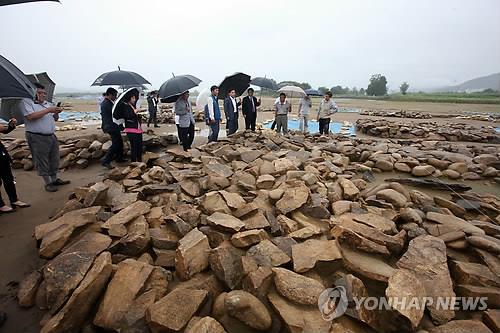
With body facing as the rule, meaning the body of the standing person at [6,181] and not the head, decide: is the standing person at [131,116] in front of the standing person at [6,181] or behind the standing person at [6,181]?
in front

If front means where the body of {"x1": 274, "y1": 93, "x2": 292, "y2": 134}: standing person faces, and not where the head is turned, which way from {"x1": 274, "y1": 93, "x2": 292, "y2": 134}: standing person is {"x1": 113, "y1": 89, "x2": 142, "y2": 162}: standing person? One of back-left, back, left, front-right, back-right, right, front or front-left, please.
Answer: front-right

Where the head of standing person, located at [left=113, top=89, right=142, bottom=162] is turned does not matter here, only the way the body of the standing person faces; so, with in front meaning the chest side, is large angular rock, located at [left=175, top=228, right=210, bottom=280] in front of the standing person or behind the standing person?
in front

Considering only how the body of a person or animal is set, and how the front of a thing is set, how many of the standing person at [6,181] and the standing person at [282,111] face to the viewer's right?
1

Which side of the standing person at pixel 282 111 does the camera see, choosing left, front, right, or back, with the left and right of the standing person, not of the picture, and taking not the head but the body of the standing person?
front

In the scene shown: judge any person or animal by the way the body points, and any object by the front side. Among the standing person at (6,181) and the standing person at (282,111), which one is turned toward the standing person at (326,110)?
the standing person at (6,181)

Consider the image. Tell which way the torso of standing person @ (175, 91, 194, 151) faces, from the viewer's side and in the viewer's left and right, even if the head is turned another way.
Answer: facing the viewer and to the right of the viewer

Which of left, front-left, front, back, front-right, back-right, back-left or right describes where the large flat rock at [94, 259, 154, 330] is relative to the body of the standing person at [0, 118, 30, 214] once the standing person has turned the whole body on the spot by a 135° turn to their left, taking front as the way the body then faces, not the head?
back-left

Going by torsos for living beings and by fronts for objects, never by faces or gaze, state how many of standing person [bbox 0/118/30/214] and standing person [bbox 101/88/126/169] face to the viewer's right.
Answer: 2

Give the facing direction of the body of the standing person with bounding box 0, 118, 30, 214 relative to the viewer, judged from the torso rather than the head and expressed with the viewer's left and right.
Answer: facing to the right of the viewer

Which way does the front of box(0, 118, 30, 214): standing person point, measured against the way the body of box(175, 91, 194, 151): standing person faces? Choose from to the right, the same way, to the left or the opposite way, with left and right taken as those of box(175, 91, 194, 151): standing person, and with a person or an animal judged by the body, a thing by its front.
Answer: to the left

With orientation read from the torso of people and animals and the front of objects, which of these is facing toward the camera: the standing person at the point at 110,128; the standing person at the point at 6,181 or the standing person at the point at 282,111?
the standing person at the point at 282,111
